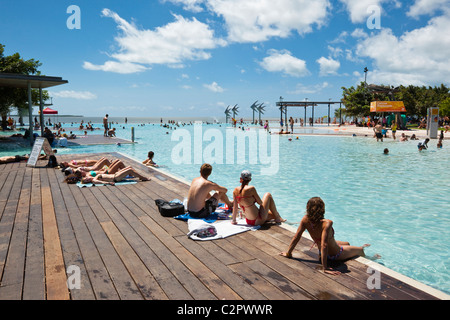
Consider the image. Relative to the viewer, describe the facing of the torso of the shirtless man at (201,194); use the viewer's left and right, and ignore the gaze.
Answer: facing away from the viewer and to the right of the viewer

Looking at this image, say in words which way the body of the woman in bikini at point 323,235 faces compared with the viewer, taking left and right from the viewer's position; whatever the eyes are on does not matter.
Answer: facing away from the viewer and to the right of the viewer

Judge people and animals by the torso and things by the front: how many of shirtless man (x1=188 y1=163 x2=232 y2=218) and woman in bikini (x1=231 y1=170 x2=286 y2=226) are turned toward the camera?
0

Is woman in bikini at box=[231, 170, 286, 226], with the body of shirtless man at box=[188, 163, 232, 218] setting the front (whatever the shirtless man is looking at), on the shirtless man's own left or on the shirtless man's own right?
on the shirtless man's own right

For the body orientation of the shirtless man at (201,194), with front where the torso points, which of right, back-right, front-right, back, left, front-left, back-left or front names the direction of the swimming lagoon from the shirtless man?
front

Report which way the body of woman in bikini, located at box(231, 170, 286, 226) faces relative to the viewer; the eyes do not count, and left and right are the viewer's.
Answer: facing away from the viewer and to the right of the viewer
